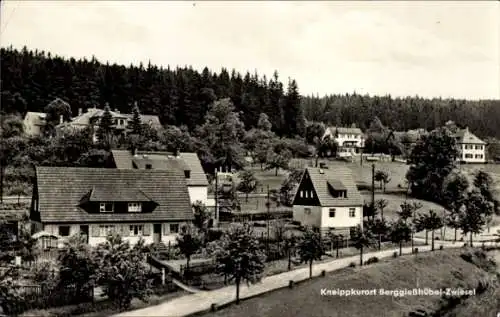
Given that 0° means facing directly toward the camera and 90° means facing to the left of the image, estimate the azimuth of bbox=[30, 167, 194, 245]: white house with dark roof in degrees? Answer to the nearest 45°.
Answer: approximately 0°

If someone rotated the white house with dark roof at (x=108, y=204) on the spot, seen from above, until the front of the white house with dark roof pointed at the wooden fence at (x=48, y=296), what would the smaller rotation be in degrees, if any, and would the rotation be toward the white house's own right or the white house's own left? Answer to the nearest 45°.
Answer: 0° — it already faces it
